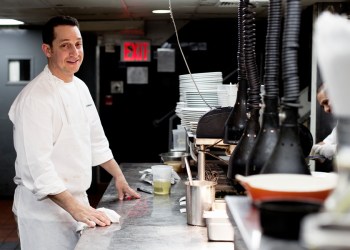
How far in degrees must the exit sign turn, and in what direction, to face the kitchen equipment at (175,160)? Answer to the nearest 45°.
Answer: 0° — it already faces it

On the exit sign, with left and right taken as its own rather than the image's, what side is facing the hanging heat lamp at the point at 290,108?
front

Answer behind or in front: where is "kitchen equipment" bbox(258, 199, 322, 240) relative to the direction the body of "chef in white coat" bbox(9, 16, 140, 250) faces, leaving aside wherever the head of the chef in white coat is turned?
in front

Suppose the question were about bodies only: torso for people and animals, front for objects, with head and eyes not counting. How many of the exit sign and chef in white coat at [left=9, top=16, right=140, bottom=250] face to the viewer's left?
0

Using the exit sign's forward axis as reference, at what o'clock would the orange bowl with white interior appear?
The orange bowl with white interior is roughly at 12 o'clock from the exit sign.

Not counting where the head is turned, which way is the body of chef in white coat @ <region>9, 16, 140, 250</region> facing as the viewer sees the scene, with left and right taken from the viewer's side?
facing the viewer and to the right of the viewer

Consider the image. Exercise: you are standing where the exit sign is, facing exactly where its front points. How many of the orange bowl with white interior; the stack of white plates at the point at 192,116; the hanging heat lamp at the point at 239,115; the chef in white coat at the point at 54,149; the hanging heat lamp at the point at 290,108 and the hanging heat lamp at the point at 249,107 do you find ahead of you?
6

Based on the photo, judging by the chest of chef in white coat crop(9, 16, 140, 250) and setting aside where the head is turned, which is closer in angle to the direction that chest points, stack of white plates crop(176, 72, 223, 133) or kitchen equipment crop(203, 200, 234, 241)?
the kitchen equipment

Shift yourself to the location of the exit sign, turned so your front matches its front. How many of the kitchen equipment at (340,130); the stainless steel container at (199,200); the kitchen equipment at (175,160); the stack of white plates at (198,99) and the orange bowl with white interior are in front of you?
5

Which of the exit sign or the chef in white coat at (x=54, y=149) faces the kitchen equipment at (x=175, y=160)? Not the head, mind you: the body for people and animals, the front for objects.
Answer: the exit sign

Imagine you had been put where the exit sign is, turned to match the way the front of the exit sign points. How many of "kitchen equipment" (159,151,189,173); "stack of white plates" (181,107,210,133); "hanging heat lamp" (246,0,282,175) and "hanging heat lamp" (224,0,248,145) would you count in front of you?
4

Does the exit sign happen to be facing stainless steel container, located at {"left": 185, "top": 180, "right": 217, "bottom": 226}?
yes

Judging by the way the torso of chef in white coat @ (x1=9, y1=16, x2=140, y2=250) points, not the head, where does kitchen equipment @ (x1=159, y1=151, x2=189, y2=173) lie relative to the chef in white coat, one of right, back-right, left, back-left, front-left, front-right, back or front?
left

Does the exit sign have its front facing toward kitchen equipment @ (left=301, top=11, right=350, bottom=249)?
yes

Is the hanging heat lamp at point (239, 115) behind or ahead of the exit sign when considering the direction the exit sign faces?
ahead

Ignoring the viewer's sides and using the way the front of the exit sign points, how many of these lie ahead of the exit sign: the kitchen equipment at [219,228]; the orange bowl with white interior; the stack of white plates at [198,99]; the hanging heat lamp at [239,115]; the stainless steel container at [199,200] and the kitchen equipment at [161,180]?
6

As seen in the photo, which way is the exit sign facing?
toward the camera
